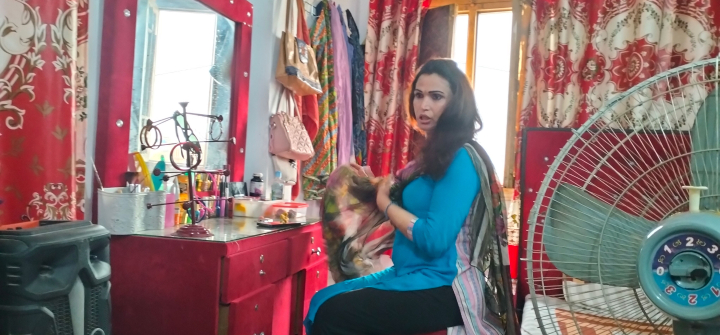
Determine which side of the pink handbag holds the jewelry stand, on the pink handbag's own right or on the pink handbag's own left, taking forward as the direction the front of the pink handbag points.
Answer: on the pink handbag's own right

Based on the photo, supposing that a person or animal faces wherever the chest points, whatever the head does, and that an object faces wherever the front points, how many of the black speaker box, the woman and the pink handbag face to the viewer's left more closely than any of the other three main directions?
1

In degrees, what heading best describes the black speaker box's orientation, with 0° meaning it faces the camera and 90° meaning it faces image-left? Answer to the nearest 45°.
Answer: approximately 315°

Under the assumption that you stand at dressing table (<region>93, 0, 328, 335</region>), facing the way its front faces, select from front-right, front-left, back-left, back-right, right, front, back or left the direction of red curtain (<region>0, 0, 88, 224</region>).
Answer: right

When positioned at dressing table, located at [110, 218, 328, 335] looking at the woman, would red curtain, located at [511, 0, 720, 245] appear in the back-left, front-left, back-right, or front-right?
front-left

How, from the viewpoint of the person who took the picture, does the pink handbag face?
facing the viewer and to the right of the viewer

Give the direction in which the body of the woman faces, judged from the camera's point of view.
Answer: to the viewer's left

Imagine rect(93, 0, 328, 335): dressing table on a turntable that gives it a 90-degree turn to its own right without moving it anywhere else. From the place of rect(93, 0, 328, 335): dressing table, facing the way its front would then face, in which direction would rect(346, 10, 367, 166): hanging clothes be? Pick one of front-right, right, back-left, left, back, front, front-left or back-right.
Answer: back

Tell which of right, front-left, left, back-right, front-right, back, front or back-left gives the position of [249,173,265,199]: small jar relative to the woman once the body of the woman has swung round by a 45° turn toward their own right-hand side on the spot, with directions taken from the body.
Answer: front

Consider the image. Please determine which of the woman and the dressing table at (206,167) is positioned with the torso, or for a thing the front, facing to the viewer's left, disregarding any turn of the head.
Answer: the woman
